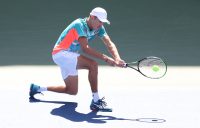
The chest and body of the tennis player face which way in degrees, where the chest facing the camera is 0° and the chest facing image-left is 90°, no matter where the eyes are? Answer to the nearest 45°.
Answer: approximately 270°
